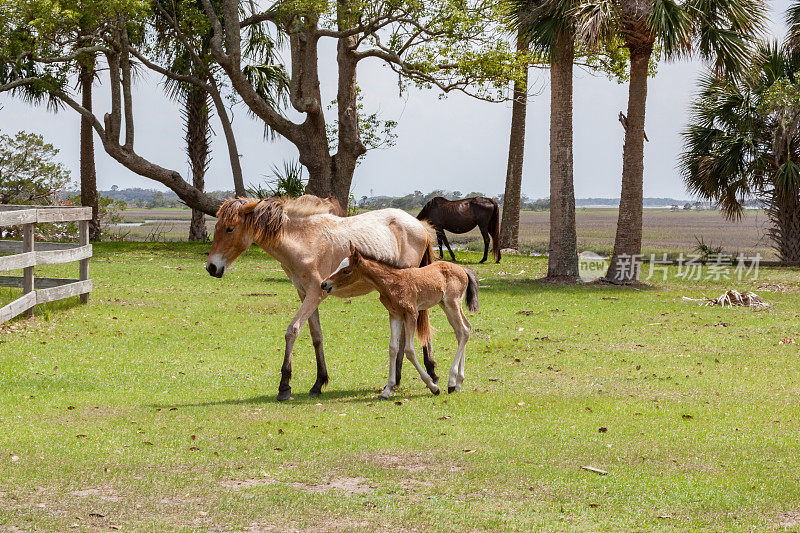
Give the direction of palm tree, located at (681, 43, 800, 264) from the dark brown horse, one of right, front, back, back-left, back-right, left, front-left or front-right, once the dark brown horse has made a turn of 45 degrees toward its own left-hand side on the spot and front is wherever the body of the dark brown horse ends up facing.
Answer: back-left

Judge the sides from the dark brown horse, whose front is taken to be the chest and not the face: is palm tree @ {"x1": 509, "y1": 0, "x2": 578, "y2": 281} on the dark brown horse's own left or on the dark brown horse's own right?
on the dark brown horse's own left

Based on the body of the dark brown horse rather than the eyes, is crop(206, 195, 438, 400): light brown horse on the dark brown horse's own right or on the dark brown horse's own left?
on the dark brown horse's own left

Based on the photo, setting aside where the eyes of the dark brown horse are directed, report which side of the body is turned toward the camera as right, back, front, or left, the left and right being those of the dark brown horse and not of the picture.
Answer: left

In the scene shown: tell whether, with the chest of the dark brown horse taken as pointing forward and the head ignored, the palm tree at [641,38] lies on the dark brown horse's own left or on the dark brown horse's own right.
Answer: on the dark brown horse's own left

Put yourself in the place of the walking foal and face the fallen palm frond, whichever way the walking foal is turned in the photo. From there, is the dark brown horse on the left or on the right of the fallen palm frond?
left

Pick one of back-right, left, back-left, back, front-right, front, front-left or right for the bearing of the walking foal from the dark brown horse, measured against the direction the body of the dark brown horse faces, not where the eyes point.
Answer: left

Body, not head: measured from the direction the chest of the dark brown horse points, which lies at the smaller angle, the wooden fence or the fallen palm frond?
the wooden fence

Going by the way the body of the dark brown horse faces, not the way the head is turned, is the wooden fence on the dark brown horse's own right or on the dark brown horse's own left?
on the dark brown horse's own left

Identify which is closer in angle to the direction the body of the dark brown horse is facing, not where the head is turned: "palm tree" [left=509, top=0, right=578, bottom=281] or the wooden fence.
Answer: the wooden fence
